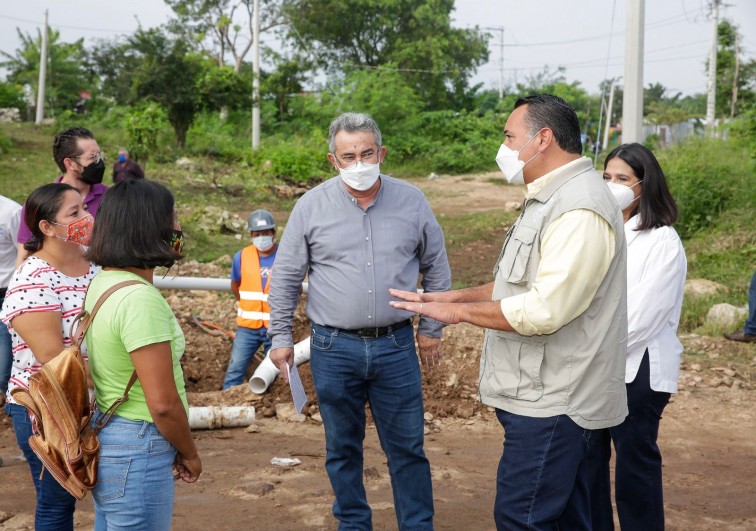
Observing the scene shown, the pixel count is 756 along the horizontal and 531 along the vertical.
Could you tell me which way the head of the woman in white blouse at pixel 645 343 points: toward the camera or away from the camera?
toward the camera

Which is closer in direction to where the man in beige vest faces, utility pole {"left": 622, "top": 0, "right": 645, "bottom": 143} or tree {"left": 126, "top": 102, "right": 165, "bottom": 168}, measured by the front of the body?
the tree

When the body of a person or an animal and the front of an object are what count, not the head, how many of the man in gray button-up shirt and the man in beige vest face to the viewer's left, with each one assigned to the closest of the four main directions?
1

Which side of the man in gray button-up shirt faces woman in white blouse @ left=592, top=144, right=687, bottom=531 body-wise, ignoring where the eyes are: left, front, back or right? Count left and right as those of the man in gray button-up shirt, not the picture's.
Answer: left

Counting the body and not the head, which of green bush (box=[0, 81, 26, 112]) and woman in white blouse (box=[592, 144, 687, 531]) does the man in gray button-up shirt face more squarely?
the woman in white blouse

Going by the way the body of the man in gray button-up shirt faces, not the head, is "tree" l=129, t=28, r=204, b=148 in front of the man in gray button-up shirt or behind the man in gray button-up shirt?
behind

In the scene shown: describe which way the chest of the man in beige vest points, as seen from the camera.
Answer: to the viewer's left

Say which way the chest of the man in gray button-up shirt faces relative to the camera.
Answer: toward the camera

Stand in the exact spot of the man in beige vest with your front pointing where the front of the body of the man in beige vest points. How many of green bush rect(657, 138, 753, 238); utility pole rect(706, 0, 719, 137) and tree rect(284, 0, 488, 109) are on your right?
3

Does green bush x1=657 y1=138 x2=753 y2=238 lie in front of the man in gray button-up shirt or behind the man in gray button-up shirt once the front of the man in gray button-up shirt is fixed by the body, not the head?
behind

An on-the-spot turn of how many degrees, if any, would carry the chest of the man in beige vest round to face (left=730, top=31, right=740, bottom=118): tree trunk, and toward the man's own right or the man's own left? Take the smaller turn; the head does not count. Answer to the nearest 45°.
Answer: approximately 90° to the man's own right

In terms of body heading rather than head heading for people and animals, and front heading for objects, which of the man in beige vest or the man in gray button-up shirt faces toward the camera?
the man in gray button-up shirt

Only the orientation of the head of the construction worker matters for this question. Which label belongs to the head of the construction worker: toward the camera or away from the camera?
toward the camera

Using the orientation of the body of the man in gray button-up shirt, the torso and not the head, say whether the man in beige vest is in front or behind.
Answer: in front

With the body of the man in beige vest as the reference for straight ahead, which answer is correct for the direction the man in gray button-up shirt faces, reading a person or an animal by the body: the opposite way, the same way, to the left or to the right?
to the left
